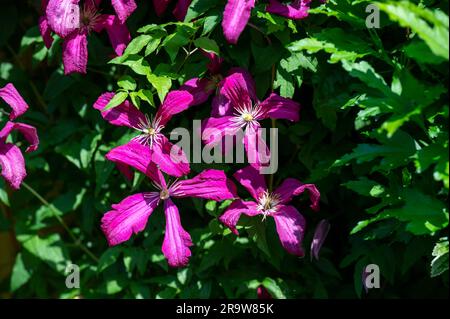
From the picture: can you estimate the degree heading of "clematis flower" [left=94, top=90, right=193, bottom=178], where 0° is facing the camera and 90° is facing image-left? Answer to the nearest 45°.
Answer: approximately 0°

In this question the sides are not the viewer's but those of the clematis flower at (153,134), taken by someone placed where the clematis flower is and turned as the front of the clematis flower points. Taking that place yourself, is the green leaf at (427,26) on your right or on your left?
on your left
